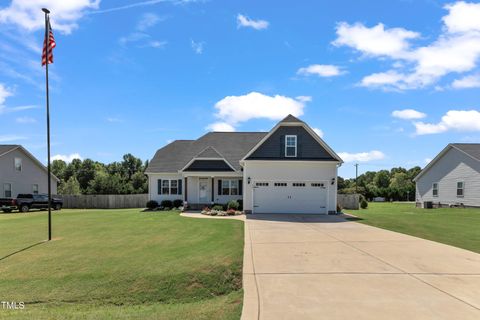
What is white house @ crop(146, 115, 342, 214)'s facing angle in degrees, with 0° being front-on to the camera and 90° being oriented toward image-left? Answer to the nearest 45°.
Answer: approximately 0°

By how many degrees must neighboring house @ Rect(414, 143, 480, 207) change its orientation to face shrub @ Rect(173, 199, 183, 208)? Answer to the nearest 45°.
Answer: approximately 90° to its right

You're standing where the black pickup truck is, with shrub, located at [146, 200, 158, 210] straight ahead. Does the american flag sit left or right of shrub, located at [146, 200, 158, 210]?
right
